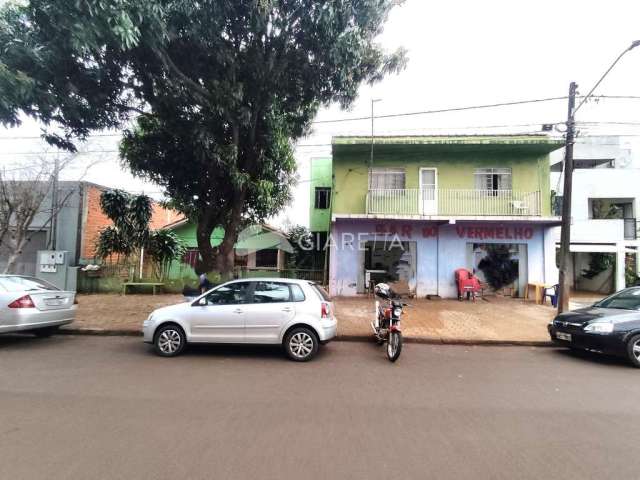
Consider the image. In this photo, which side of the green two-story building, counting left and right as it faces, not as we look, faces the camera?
front

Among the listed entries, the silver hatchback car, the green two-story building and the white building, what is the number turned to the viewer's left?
1

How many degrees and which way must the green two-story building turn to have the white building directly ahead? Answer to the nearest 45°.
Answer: approximately 135° to its left

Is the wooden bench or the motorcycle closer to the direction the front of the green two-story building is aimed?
the motorcycle

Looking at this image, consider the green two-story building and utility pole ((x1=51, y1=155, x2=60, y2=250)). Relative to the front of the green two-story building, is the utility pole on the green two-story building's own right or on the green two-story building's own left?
on the green two-story building's own right

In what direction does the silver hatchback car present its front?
to the viewer's left

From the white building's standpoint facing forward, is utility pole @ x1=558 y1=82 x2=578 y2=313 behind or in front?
in front

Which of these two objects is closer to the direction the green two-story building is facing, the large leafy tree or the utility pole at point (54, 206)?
the large leafy tree

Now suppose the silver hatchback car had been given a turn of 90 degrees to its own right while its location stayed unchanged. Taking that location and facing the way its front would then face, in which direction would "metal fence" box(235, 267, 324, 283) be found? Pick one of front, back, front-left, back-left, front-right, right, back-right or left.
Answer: front

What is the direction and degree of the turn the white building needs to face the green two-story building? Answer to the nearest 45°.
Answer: approximately 45° to its right

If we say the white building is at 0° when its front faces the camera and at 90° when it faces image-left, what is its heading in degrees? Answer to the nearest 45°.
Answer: approximately 0°

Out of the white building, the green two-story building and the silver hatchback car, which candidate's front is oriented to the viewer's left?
the silver hatchback car

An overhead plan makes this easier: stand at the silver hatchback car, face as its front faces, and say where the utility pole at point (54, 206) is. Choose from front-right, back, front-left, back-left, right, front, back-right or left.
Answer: front-right
